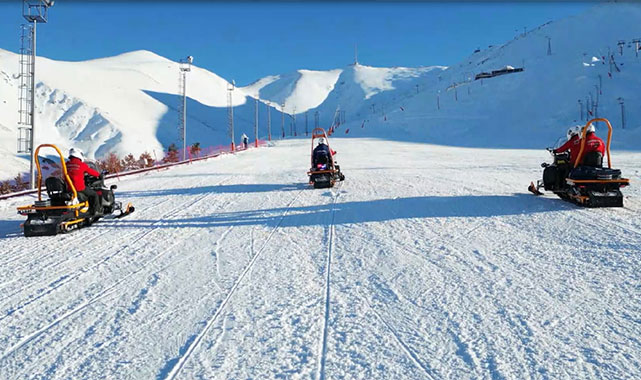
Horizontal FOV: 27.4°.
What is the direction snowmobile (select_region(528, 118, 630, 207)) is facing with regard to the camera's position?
facing away from the viewer and to the left of the viewer

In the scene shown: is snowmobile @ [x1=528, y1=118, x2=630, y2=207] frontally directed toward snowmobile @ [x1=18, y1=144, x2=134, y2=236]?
no

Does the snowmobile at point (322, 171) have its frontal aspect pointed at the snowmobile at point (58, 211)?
no

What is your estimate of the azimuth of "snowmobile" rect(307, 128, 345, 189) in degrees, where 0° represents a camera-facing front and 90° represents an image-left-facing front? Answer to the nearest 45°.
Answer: approximately 180°

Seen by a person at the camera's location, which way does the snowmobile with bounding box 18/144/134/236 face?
facing away from the viewer and to the right of the viewer

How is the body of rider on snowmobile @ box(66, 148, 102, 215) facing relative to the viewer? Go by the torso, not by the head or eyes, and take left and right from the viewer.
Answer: facing away from the viewer and to the right of the viewer

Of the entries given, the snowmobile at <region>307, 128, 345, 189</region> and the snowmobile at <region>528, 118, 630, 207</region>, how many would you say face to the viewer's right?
0

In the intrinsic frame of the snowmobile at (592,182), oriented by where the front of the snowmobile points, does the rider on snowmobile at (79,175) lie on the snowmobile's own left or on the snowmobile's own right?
on the snowmobile's own left

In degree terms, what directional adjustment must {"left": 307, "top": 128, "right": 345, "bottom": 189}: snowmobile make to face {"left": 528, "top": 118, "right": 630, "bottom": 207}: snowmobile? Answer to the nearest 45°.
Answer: approximately 135° to its right
